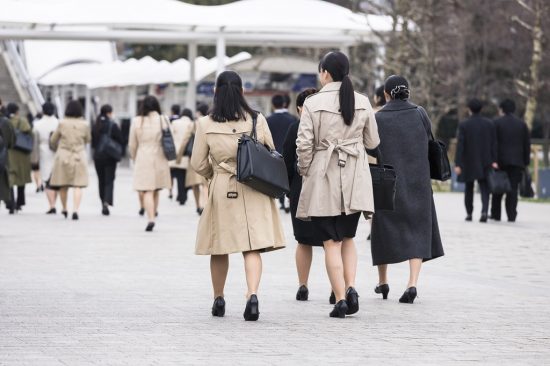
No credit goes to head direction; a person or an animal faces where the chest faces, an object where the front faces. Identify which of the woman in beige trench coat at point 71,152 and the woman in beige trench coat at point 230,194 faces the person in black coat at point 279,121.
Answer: the woman in beige trench coat at point 230,194

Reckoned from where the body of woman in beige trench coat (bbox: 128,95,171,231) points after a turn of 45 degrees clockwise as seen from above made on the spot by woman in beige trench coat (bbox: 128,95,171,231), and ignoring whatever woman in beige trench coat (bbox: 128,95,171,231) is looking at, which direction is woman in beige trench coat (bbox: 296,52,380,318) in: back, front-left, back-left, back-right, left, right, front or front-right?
back-right

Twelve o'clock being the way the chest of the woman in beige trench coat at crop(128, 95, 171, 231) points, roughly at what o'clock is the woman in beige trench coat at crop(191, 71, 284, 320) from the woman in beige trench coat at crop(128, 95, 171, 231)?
the woman in beige trench coat at crop(191, 71, 284, 320) is roughly at 6 o'clock from the woman in beige trench coat at crop(128, 95, 171, 231).

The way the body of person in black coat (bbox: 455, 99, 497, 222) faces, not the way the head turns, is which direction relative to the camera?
away from the camera

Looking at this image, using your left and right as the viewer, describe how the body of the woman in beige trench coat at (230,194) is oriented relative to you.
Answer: facing away from the viewer

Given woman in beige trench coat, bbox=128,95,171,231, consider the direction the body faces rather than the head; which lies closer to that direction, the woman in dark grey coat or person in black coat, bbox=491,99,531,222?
the person in black coat

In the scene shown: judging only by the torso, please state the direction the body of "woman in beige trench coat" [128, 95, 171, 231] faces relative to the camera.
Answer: away from the camera

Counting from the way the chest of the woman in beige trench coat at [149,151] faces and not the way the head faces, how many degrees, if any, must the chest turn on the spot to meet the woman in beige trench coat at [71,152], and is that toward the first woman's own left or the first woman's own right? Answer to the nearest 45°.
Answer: approximately 45° to the first woman's own left

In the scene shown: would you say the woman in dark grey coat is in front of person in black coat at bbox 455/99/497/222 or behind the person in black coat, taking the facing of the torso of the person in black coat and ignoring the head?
behind

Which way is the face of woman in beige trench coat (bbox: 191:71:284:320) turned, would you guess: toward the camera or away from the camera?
away from the camera

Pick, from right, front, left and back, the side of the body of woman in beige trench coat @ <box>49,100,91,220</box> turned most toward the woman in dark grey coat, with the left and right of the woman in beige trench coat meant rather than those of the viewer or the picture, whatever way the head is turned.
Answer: back

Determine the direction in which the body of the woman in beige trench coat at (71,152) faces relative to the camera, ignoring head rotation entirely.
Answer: away from the camera

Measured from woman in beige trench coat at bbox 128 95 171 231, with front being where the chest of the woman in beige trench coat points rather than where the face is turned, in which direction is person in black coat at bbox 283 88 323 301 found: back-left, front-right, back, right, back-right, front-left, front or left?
back

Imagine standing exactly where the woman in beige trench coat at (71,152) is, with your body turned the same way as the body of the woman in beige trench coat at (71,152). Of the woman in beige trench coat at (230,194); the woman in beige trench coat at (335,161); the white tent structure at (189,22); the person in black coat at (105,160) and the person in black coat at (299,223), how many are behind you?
3
